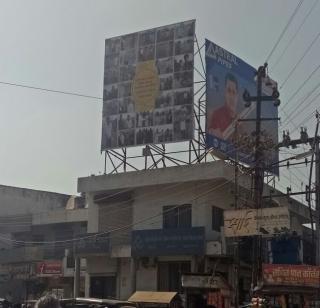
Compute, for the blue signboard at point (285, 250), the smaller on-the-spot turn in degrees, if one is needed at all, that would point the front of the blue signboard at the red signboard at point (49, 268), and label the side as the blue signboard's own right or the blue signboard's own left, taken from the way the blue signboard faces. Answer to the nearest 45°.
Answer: approximately 90° to the blue signboard's own right

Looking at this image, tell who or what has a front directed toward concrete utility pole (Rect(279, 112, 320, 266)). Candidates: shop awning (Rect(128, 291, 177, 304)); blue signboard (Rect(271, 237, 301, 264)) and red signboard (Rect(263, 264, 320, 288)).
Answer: the blue signboard

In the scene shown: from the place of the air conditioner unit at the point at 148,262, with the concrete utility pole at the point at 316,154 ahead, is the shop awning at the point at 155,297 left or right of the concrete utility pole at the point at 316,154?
right

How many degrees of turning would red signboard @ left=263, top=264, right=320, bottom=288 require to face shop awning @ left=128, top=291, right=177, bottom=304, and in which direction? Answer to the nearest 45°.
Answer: approximately 135° to its right

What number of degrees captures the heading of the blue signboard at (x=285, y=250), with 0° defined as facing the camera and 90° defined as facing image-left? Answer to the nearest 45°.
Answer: approximately 0°

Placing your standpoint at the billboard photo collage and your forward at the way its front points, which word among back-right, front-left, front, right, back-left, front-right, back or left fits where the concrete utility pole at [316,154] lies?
left

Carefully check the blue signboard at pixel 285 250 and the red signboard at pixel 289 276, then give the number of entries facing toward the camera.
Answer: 2
